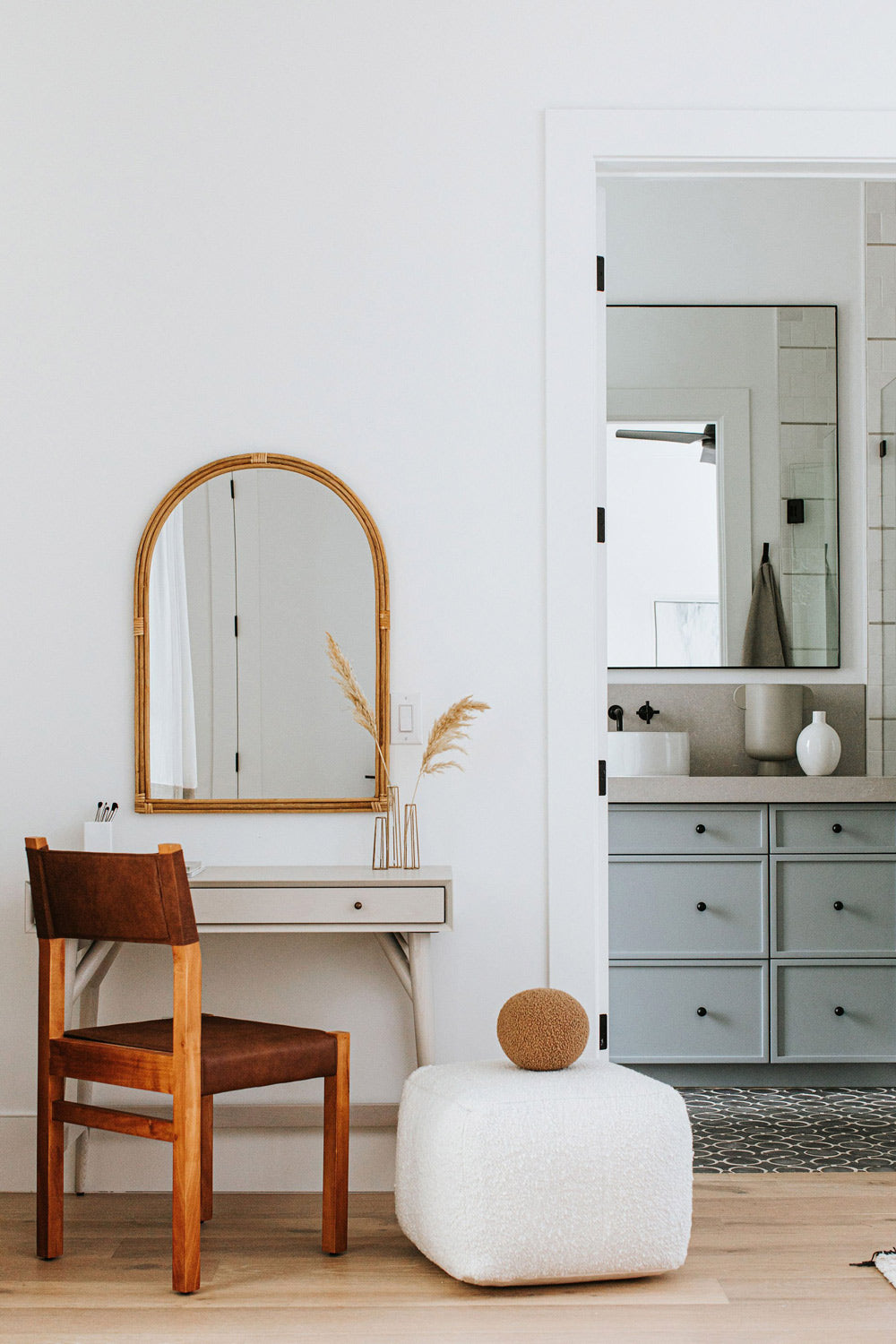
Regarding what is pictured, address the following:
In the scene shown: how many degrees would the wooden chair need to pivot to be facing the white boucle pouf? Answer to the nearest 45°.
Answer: approximately 45° to its right

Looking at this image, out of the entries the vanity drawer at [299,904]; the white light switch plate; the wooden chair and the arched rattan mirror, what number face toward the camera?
3

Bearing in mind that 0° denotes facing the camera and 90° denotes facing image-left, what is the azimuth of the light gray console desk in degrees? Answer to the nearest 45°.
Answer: approximately 0°

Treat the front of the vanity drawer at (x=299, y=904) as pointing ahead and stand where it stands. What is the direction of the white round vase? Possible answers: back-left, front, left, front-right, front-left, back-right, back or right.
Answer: back-left
